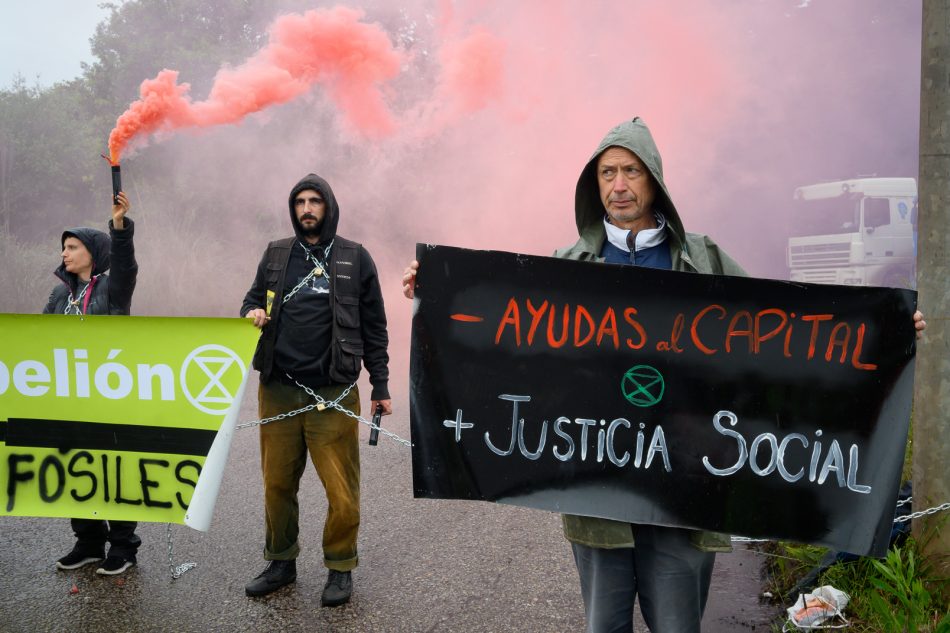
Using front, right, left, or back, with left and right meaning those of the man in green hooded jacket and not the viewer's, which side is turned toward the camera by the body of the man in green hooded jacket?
front

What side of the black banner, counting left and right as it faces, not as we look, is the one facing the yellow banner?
right

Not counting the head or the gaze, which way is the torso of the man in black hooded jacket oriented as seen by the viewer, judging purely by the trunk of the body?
toward the camera

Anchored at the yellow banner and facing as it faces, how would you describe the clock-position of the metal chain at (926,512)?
The metal chain is roughly at 10 o'clock from the yellow banner.

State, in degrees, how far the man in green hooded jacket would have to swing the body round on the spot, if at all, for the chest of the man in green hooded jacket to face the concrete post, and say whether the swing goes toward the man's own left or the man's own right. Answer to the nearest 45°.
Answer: approximately 135° to the man's own left

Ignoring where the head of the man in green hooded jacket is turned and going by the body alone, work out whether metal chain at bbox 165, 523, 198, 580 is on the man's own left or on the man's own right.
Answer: on the man's own right

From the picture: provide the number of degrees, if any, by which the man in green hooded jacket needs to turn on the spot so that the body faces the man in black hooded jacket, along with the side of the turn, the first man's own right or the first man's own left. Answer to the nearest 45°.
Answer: approximately 135° to the first man's own right

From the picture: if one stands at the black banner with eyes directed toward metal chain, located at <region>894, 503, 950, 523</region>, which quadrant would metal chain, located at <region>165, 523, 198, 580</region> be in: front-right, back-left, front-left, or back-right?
back-left

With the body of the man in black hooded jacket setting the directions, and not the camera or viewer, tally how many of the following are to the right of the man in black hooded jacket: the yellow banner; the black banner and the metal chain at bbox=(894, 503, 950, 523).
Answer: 1

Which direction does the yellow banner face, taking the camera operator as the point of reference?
facing the viewer
